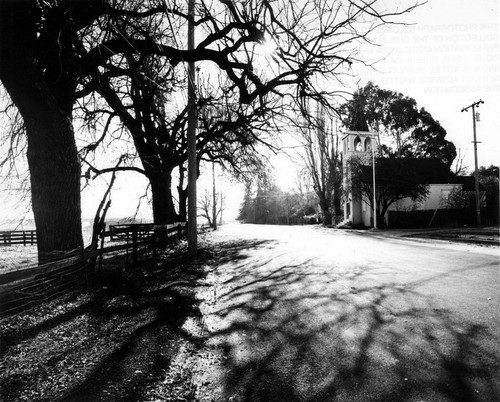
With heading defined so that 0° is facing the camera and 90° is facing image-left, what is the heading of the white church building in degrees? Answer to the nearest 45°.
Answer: approximately 90°
